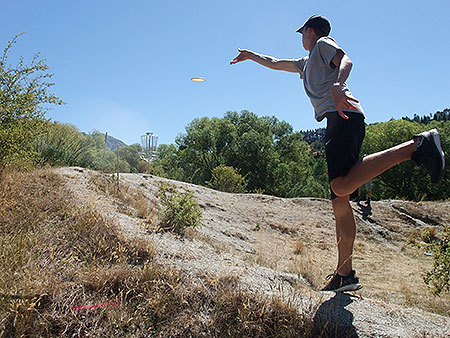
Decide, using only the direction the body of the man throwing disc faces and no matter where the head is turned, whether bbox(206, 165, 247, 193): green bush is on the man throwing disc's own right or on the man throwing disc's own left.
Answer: on the man throwing disc's own right

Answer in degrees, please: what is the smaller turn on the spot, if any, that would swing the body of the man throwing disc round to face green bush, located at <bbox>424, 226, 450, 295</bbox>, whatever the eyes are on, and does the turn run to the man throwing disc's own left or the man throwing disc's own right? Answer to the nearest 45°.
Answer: approximately 135° to the man throwing disc's own right

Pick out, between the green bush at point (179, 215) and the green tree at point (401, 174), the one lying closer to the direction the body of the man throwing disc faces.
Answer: the green bush

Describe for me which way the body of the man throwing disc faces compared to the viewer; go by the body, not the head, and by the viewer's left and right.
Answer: facing to the left of the viewer

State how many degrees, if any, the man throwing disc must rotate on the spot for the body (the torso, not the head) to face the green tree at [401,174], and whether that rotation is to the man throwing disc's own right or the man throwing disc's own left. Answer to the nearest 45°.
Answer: approximately 90° to the man throwing disc's own right
